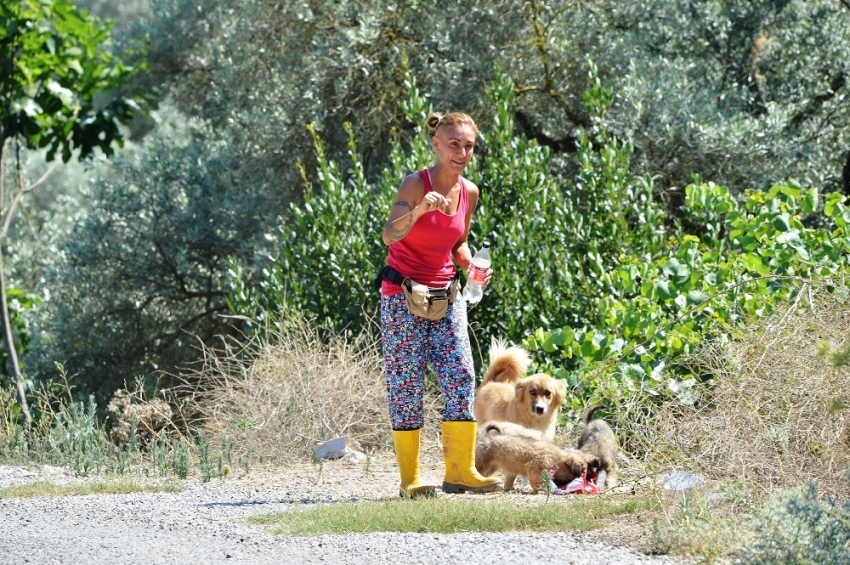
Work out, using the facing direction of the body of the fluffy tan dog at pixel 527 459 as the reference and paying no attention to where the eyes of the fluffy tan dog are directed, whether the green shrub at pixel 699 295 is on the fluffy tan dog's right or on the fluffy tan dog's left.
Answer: on the fluffy tan dog's left

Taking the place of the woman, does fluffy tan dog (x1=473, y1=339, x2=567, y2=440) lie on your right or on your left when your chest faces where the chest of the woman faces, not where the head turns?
on your left

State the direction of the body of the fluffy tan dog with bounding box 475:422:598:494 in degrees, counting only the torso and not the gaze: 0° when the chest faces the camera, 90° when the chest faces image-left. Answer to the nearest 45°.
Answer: approximately 270°

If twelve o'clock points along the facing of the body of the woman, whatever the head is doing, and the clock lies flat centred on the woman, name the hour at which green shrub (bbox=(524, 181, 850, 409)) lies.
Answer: The green shrub is roughly at 9 o'clock from the woman.

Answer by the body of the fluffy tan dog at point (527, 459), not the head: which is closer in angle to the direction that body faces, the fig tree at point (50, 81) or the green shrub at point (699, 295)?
the green shrub

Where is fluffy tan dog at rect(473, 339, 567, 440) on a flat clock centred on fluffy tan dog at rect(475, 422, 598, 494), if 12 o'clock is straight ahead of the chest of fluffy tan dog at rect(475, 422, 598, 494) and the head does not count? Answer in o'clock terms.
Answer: fluffy tan dog at rect(473, 339, 567, 440) is roughly at 9 o'clock from fluffy tan dog at rect(475, 422, 598, 494).

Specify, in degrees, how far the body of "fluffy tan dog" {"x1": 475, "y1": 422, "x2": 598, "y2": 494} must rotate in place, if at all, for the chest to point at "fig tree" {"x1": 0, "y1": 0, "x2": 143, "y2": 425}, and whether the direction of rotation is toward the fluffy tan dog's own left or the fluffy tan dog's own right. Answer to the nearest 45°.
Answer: approximately 135° to the fluffy tan dog's own left

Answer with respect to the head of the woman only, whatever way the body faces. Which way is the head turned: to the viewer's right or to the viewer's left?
to the viewer's right

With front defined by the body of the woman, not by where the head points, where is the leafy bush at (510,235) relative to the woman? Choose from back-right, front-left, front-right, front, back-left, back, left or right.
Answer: back-left

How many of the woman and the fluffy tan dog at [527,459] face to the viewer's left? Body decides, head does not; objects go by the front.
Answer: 0
